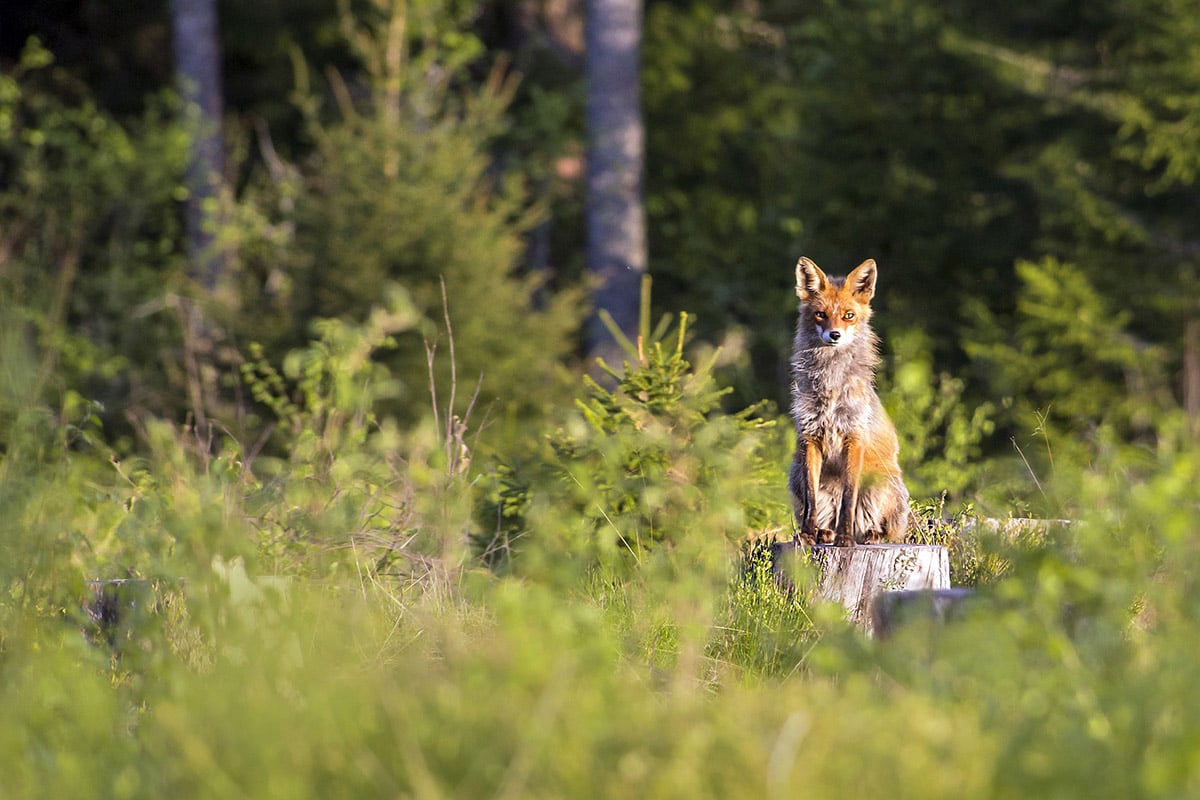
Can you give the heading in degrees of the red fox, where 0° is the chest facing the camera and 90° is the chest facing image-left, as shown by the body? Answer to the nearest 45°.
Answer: approximately 0°

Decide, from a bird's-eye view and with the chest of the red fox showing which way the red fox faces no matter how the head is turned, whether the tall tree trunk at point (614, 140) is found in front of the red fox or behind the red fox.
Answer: behind

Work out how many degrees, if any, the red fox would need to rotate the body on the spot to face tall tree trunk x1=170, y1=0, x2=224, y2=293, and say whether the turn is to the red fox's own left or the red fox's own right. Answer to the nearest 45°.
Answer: approximately 135° to the red fox's own right

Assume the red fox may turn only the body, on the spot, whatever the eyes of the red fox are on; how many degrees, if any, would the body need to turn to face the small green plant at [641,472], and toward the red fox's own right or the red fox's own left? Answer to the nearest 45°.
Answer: approximately 135° to the red fox's own right
